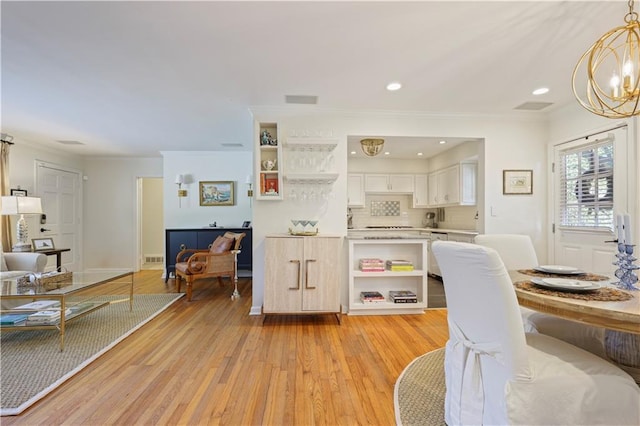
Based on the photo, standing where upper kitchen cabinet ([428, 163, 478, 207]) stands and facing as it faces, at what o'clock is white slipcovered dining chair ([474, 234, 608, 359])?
The white slipcovered dining chair is roughly at 10 o'clock from the upper kitchen cabinet.

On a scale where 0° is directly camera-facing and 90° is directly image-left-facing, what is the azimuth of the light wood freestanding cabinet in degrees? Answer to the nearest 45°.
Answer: approximately 0°

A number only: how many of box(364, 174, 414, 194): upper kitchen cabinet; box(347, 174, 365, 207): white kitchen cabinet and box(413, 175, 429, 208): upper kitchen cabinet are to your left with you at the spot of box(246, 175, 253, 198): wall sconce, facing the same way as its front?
3

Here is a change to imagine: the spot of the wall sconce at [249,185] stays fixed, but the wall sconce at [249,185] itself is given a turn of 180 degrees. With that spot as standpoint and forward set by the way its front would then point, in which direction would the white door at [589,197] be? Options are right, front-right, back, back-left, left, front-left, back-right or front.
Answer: back-right

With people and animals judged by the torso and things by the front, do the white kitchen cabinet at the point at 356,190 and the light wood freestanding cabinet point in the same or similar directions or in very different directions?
same or similar directions

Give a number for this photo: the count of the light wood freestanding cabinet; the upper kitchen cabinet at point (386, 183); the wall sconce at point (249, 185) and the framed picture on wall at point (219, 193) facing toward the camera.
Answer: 4

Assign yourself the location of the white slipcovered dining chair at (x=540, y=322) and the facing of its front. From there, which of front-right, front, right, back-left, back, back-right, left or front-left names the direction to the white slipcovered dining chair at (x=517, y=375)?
front-right

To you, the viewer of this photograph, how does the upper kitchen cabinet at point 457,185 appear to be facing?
facing the viewer and to the left of the viewer

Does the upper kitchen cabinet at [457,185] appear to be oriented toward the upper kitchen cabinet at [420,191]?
no

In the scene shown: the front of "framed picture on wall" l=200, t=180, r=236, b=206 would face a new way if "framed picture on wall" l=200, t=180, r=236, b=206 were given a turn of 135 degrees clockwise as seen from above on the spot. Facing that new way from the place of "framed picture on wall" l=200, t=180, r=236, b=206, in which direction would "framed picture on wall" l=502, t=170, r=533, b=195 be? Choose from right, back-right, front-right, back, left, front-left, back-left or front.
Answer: back

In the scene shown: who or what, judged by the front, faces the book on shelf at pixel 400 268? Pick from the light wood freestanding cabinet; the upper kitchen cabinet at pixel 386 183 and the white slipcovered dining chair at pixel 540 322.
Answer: the upper kitchen cabinet

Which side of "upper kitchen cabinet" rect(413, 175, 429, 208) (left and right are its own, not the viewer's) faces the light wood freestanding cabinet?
front

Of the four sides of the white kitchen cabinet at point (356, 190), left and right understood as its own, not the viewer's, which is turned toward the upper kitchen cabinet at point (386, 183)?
left

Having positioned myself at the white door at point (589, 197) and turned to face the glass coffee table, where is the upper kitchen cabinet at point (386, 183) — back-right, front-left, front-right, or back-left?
front-right

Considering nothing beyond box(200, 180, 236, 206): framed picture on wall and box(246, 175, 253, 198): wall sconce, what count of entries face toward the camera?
2

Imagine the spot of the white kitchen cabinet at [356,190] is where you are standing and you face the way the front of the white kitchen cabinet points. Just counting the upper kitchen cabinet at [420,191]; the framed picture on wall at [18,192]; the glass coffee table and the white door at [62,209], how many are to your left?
1

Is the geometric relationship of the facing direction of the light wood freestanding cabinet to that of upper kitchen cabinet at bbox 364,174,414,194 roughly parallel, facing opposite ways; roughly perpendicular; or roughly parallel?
roughly parallel

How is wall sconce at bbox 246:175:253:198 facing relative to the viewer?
toward the camera

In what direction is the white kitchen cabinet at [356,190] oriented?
toward the camera

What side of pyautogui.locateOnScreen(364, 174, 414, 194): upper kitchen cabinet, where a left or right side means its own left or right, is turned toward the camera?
front
